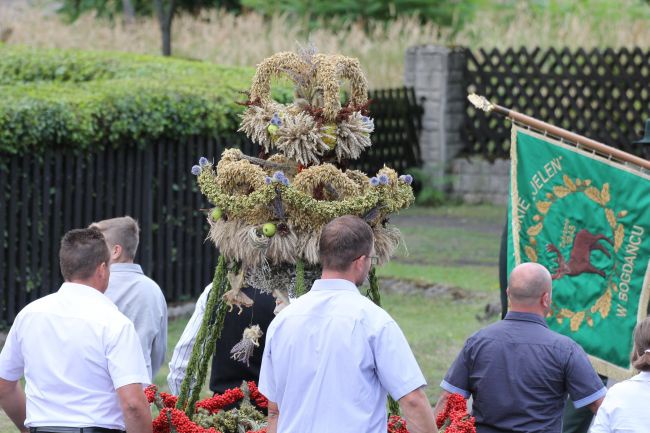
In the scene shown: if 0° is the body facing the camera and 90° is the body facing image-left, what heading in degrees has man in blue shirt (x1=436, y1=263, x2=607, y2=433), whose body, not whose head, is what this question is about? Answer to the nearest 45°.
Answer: approximately 180°

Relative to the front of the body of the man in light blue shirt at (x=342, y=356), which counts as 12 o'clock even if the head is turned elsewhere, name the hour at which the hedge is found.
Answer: The hedge is roughly at 10 o'clock from the man in light blue shirt.

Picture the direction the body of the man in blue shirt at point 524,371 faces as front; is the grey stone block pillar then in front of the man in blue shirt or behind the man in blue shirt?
in front

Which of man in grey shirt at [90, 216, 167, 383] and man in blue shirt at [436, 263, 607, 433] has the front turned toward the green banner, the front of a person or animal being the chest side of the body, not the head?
the man in blue shirt

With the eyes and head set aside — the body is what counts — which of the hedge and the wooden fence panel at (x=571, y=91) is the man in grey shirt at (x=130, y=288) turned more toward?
the hedge

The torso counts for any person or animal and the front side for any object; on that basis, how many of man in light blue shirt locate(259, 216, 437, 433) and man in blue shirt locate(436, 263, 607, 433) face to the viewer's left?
0

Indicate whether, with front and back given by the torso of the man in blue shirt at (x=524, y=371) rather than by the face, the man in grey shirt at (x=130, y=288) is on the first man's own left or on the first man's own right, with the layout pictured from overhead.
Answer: on the first man's own left

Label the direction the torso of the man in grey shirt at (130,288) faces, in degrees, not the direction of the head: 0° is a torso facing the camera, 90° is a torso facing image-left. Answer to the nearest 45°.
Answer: approximately 135°

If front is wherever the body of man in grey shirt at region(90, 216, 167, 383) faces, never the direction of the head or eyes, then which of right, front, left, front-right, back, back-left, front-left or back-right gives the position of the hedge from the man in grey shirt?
front-right

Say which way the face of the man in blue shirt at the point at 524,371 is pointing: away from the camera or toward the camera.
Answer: away from the camera

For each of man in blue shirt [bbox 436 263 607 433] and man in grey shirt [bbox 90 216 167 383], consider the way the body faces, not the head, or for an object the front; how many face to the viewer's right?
0

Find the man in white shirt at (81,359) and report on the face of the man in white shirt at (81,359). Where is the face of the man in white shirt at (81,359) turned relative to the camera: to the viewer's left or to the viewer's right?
to the viewer's right

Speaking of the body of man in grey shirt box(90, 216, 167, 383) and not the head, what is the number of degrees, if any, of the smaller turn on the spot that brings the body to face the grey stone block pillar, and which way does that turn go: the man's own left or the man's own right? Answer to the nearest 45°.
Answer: approximately 45° to the man's own right

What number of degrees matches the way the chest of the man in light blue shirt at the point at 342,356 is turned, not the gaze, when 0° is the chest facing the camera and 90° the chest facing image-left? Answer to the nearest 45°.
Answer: approximately 225°

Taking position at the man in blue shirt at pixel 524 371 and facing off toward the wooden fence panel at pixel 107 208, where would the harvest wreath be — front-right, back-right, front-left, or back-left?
front-left
